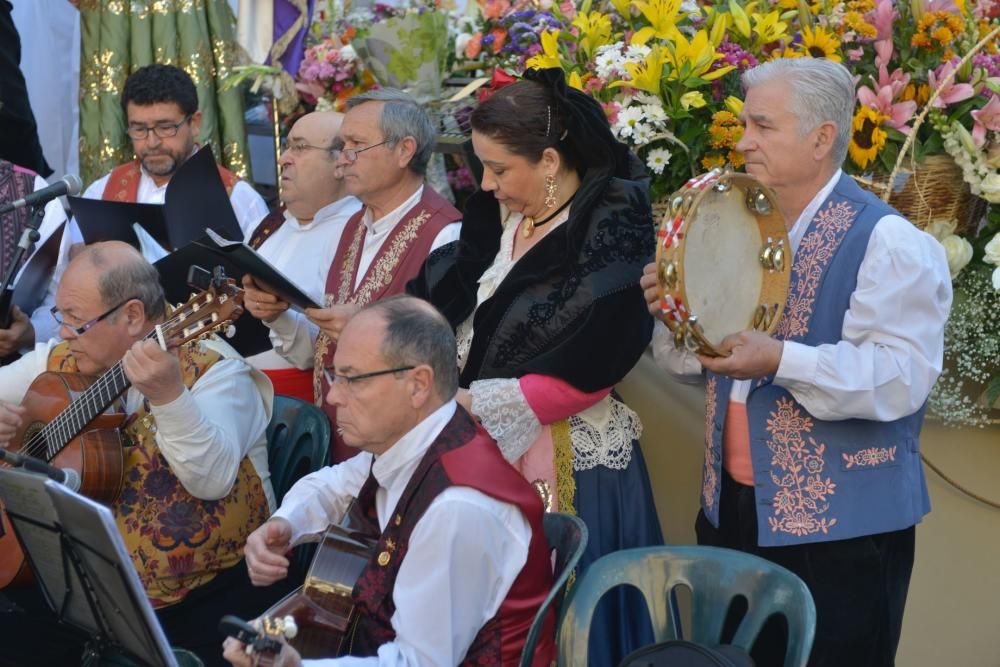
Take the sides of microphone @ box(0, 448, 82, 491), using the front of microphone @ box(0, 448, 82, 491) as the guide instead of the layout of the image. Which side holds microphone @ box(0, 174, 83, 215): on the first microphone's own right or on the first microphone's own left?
on the first microphone's own left

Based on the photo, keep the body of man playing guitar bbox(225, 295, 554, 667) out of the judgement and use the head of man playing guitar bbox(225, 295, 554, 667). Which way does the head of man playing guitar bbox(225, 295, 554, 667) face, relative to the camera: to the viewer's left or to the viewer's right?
to the viewer's left

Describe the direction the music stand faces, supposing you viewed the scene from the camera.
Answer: facing away from the viewer and to the right of the viewer

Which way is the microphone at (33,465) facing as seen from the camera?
to the viewer's right

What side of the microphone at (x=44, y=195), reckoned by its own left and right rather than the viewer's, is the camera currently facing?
right

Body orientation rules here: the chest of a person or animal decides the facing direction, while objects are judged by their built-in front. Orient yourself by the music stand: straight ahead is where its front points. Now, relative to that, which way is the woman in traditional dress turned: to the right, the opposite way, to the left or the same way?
the opposite way

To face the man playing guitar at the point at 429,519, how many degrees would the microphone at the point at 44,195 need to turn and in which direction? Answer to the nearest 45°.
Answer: approximately 45° to its right

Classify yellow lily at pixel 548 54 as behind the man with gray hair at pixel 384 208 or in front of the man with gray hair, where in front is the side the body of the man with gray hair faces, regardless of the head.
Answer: behind

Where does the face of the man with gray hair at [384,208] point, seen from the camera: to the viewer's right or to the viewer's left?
to the viewer's left

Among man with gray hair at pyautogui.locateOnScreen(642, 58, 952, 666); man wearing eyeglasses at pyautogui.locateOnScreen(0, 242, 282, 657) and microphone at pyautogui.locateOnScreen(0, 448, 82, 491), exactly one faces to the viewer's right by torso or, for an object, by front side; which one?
the microphone

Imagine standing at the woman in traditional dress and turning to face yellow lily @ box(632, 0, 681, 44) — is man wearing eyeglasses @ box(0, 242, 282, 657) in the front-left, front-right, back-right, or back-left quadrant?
back-left
